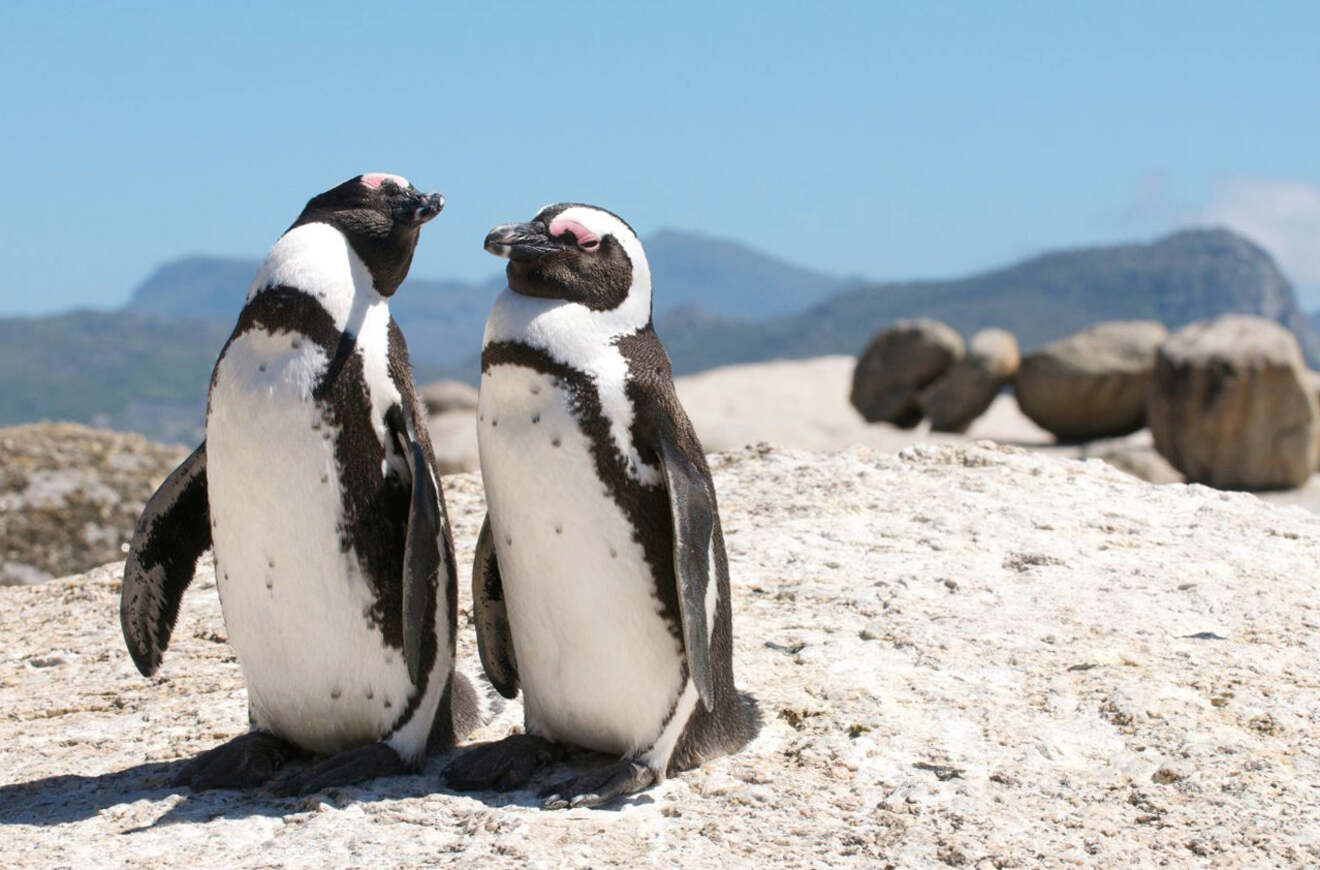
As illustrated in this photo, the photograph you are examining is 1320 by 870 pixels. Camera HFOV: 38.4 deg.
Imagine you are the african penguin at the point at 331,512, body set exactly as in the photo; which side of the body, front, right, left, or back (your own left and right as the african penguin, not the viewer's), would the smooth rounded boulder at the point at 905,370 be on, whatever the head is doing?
back

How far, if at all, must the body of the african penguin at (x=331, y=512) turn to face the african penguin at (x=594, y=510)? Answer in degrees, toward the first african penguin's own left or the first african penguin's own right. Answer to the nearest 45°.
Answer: approximately 135° to the first african penguin's own left

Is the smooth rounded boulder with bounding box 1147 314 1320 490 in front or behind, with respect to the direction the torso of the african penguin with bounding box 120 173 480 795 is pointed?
behind

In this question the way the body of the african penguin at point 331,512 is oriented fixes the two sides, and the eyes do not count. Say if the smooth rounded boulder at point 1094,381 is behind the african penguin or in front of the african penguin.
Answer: behind

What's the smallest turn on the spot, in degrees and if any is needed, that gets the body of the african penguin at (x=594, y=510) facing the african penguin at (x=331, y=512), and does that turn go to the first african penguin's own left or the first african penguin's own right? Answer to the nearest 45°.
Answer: approximately 45° to the first african penguin's own right

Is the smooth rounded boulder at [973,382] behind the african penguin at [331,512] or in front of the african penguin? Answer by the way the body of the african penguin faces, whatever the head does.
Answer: behind

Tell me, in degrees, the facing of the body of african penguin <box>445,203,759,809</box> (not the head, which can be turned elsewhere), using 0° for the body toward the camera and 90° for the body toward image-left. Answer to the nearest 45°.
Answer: approximately 45°

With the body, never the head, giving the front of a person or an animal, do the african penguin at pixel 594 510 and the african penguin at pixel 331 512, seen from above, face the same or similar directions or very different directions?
same or similar directions

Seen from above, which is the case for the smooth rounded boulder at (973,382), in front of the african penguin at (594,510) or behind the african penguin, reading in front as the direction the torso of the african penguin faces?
behind
